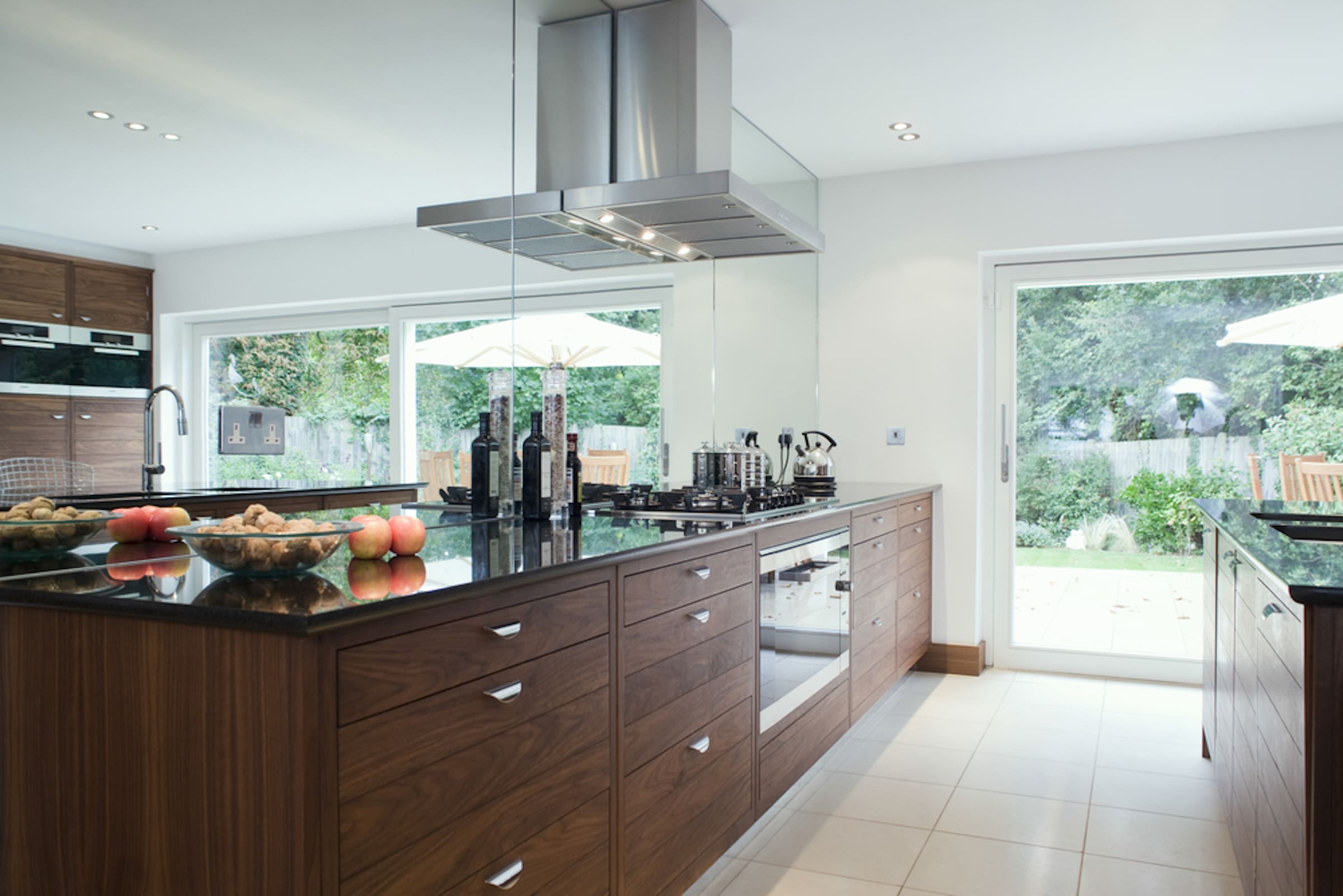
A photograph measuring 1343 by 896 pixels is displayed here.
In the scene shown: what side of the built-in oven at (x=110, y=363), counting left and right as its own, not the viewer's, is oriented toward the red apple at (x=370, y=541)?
front

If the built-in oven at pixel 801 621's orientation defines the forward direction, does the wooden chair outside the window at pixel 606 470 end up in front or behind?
behind

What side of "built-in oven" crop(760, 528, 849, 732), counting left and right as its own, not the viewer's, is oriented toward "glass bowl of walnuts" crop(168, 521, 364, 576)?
right

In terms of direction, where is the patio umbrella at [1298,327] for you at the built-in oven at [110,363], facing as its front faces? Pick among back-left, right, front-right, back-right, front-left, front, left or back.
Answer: front-left

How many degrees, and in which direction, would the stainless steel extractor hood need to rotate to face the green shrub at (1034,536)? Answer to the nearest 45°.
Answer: approximately 90° to its left

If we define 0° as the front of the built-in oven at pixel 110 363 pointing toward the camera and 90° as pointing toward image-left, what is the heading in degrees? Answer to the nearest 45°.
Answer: approximately 315°

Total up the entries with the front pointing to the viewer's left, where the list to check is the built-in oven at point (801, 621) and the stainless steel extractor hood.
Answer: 0

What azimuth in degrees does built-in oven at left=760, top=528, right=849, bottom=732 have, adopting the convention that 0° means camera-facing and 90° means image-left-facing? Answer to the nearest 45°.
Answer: approximately 315°

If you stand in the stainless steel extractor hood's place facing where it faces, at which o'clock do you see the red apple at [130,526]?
The red apple is roughly at 3 o'clock from the stainless steel extractor hood.

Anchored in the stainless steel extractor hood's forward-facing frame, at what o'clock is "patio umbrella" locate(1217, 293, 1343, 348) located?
The patio umbrella is roughly at 10 o'clock from the stainless steel extractor hood.

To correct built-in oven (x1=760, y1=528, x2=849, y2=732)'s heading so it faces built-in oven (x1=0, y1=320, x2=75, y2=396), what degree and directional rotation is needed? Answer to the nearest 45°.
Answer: approximately 180°

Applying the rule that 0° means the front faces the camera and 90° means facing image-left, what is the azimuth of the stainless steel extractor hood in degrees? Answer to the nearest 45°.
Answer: approximately 315°
